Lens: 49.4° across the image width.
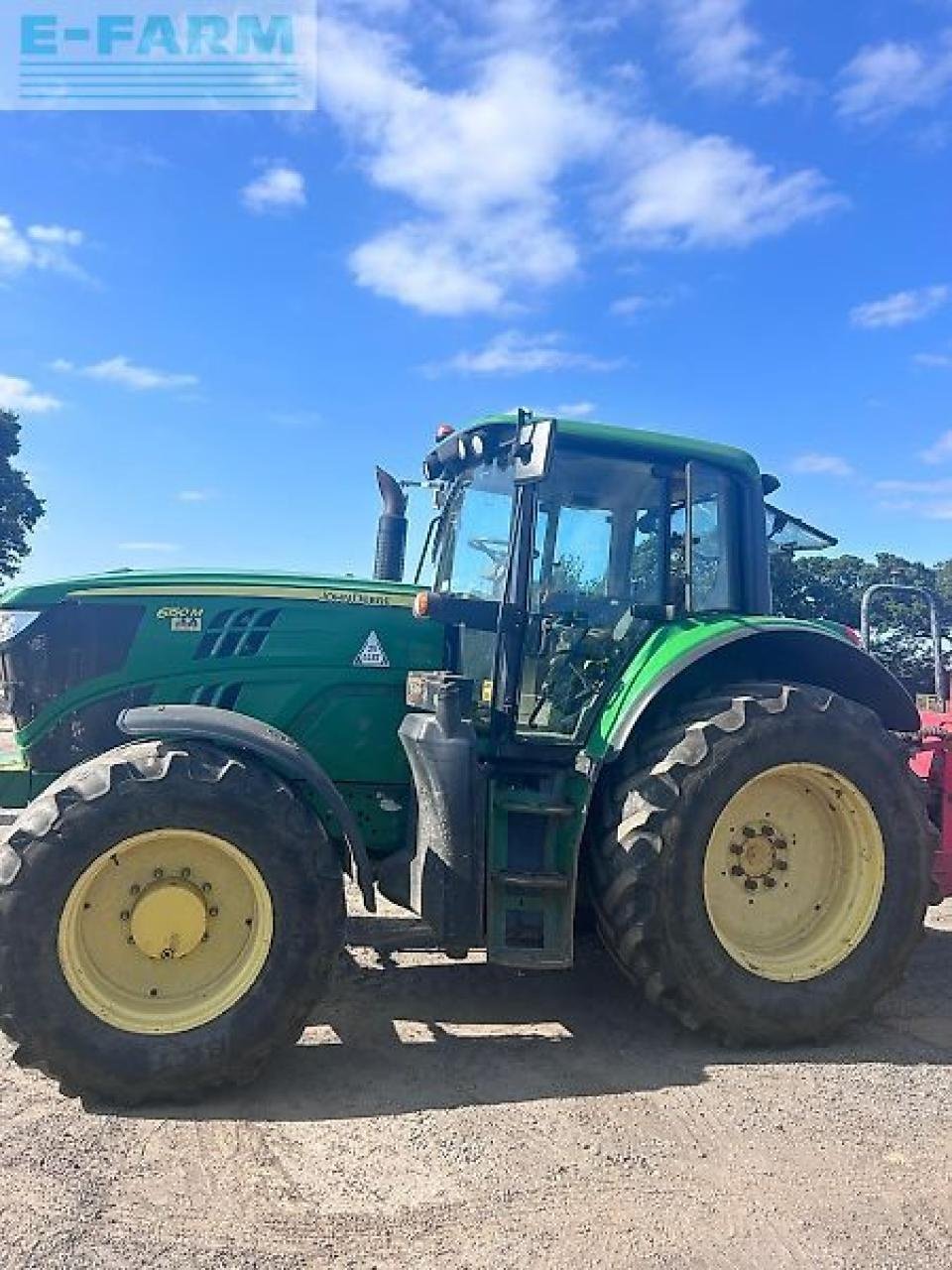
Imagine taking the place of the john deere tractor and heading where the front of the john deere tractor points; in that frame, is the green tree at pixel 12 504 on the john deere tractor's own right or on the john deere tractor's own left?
on the john deere tractor's own right

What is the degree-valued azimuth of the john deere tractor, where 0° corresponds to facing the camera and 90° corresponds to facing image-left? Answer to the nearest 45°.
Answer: approximately 90°

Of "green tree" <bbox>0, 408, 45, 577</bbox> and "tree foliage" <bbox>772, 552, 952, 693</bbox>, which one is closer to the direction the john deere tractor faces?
the green tree

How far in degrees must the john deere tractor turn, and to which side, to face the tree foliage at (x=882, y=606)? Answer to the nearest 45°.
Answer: approximately 135° to its right
